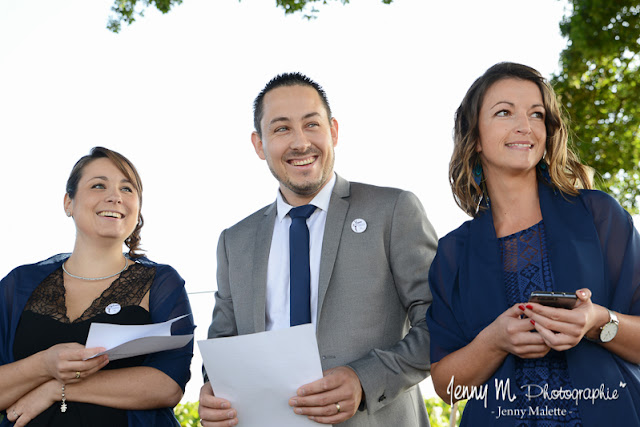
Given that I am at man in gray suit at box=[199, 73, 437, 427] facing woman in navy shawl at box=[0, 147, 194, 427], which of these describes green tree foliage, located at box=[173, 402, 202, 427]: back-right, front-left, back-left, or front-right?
front-right

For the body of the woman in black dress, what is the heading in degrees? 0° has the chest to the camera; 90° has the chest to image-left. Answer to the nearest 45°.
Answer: approximately 0°

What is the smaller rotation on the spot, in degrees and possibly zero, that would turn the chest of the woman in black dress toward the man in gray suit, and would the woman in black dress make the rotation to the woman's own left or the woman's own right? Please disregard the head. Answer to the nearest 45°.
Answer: approximately 45° to the woman's own left

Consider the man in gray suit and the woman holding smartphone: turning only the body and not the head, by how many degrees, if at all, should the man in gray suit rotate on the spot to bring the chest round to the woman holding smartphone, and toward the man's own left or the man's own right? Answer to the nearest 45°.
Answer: approximately 90° to the man's own left

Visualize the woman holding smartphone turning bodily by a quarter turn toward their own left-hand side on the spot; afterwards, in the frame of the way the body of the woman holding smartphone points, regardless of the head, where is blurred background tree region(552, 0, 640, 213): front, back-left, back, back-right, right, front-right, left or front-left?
left

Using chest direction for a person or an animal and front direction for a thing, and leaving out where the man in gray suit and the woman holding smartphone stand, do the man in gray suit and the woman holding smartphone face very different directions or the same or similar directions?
same or similar directions

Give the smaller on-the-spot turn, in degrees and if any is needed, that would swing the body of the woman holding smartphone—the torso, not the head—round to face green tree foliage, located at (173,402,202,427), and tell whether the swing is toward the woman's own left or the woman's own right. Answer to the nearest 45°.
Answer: approximately 135° to the woman's own right

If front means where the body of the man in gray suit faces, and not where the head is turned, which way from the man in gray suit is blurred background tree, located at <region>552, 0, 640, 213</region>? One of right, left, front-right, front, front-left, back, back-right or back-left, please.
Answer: back

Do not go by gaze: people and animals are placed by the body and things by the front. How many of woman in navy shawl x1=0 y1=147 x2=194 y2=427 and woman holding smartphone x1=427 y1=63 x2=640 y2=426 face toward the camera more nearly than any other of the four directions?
2

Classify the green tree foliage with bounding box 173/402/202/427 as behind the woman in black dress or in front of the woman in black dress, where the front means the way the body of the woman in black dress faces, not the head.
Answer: behind

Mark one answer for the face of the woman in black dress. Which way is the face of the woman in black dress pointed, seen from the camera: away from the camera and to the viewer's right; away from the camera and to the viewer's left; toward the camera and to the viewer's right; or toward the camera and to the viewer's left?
toward the camera and to the viewer's right

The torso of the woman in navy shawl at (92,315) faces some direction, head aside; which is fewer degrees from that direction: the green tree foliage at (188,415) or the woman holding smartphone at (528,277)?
the woman holding smartphone

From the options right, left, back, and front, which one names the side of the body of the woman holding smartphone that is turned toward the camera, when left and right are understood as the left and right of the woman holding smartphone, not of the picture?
front

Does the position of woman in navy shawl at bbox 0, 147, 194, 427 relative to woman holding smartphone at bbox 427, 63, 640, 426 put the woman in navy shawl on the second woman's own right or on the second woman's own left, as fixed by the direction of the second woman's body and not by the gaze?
on the second woman's own right
